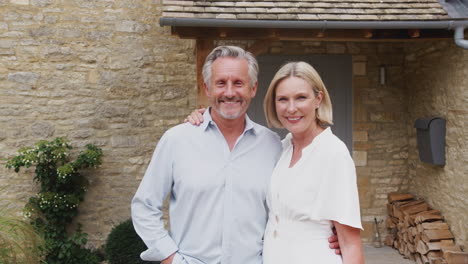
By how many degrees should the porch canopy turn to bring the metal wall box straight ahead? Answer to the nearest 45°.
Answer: approximately 135° to its left

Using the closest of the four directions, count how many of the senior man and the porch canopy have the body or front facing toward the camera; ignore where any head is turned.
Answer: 2

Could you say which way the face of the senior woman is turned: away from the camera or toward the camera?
toward the camera

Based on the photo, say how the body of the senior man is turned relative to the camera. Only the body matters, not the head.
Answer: toward the camera

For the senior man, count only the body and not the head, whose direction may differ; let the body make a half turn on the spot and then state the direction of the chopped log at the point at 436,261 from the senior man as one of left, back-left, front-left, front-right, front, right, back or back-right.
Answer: front-right

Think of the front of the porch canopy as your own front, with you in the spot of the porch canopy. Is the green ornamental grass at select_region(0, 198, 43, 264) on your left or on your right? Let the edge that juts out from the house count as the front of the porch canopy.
on your right

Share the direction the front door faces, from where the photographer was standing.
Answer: facing the viewer

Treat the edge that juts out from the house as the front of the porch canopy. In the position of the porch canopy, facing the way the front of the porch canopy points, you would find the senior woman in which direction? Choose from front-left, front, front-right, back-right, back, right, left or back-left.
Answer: front

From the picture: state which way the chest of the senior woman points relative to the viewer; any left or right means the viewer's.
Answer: facing the viewer and to the left of the viewer

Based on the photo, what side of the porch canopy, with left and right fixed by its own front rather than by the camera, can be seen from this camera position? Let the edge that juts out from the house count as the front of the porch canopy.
front
